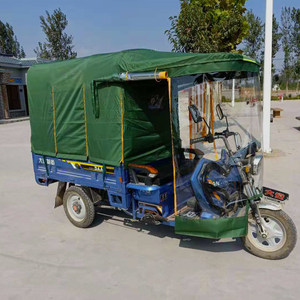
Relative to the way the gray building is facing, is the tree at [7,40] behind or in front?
behind

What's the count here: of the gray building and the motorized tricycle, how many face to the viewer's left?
0

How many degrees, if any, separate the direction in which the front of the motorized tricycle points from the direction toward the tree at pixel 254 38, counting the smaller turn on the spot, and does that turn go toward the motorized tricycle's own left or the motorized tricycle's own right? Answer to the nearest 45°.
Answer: approximately 135° to the motorized tricycle's own left

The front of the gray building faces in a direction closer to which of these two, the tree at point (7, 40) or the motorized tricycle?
the motorized tricycle

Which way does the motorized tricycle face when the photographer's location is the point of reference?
facing the viewer and to the right of the viewer

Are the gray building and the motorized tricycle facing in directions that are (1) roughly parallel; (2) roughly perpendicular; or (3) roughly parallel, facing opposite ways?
roughly parallel

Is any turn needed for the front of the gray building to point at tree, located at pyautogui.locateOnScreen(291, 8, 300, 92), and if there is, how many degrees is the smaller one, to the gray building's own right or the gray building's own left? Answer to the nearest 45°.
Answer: approximately 45° to the gray building's own left

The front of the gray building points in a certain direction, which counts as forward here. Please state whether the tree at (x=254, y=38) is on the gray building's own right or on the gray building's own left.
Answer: on the gray building's own left

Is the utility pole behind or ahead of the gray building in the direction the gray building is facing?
ahead

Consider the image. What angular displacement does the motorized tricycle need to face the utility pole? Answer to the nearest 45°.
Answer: approximately 90° to its left
